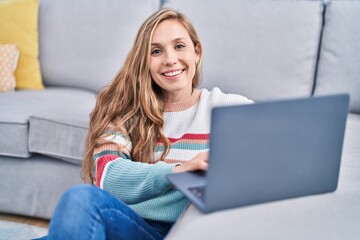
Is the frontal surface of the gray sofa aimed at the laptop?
yes

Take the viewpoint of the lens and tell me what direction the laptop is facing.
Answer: facing away from the viewer and to the left of the viewer

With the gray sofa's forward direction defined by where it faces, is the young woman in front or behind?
in front

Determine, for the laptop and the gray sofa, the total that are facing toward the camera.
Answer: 1
